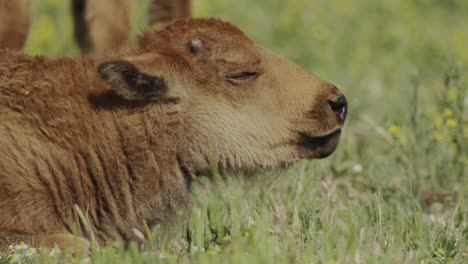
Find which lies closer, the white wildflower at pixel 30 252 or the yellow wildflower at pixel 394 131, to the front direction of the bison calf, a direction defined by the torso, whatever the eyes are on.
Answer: the yellow wildflower

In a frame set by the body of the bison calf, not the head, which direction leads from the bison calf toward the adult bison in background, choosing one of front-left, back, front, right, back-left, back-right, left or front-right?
left

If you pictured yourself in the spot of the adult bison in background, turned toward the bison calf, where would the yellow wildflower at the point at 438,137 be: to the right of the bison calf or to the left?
left

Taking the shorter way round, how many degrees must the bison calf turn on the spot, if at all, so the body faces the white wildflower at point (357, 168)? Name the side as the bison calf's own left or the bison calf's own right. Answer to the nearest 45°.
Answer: approximately 45° to the bison calf's own left

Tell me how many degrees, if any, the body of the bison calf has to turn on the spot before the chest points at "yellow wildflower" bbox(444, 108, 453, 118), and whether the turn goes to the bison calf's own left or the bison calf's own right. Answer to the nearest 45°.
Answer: approximately 45° to the bison calf's own left

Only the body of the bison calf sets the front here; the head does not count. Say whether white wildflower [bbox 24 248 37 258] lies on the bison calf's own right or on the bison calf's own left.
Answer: on the bison calf's own right

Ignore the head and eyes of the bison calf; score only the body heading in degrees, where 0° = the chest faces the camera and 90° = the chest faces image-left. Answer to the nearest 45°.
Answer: approximately 270°

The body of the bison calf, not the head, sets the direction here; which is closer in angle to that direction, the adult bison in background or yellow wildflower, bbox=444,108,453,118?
the yellow wildflower

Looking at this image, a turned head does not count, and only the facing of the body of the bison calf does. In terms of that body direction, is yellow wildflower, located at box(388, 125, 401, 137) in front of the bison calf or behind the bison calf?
in front

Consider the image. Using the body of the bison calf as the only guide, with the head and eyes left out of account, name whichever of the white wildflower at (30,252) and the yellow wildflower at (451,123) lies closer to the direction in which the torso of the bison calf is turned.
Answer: the yellow wildflower
